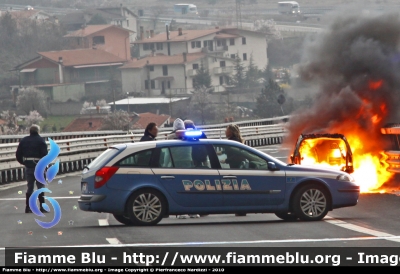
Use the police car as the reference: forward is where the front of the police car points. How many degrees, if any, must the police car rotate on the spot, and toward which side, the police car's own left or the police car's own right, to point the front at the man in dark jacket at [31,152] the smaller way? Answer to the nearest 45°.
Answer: approximately 135° to the police car's own left

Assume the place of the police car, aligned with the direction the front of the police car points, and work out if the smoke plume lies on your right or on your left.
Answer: on your left

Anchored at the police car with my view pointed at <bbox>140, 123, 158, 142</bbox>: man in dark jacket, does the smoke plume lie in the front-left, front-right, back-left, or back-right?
front-right

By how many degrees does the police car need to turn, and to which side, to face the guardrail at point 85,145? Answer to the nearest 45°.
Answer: approximately 90° to its left

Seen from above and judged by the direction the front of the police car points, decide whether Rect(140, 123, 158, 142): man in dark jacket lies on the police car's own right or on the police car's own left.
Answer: on the police car's own left

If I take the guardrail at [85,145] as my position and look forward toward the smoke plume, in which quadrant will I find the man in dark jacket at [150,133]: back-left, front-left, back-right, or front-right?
front-right

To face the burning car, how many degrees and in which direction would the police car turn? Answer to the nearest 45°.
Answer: approximately 45° to its left

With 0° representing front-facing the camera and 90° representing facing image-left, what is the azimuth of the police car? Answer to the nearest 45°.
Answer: approximately 270°
